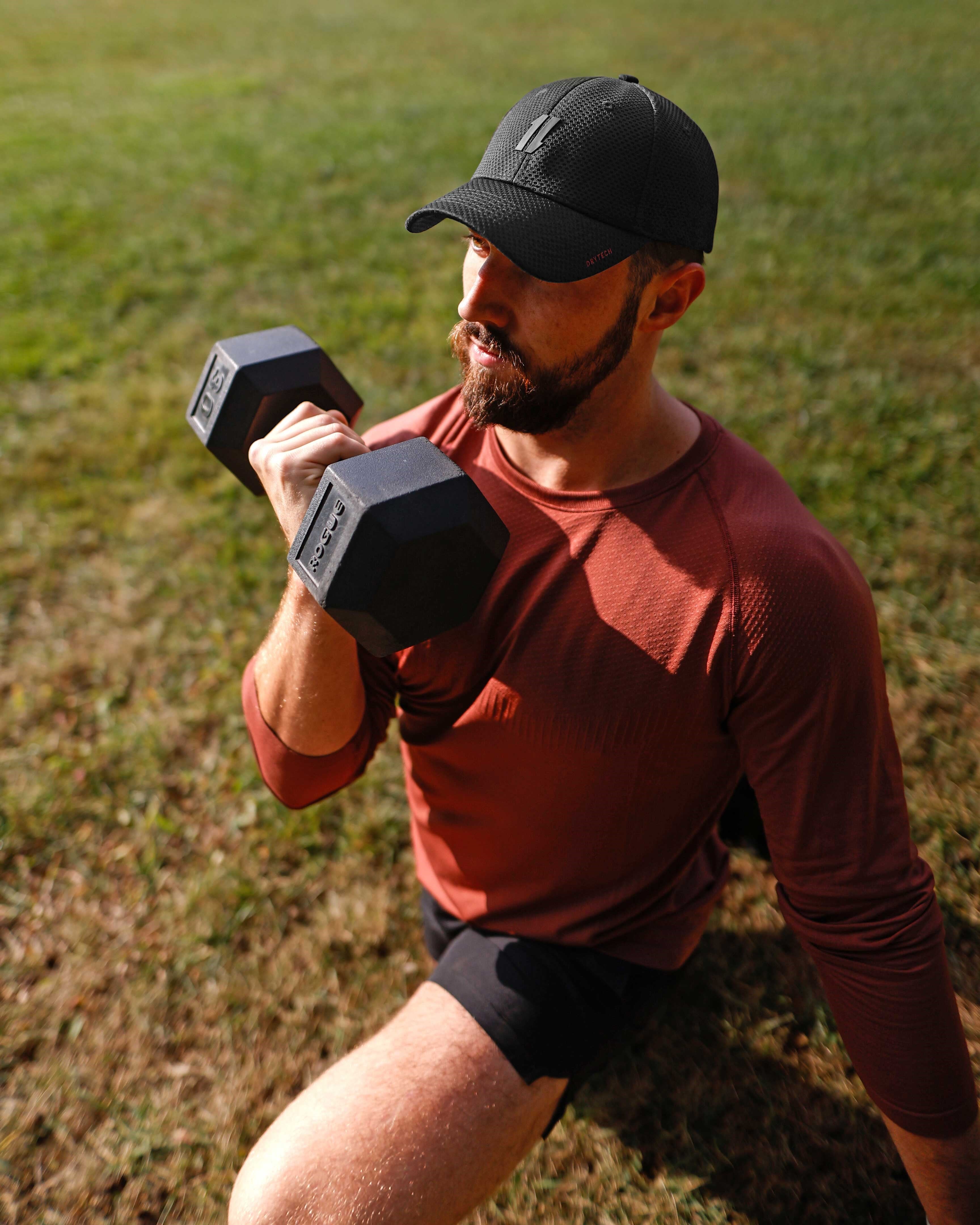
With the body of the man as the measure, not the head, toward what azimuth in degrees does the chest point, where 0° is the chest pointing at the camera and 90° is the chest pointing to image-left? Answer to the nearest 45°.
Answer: approximately 45°

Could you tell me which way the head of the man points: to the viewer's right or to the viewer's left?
to the viewer's left
